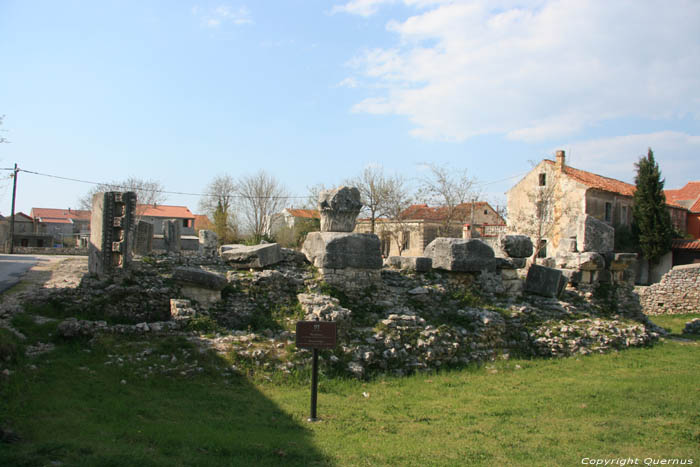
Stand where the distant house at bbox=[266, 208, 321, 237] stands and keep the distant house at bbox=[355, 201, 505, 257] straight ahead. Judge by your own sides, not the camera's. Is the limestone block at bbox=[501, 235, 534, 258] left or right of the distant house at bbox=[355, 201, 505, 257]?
right

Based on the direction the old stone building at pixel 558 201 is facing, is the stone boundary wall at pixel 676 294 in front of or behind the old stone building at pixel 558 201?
in front

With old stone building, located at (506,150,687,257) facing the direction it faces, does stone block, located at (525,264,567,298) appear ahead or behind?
ahead

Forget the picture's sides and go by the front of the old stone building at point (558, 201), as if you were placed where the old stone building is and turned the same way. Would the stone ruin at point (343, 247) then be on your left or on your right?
on your right

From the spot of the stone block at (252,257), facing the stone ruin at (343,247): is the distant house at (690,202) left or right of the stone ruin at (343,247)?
left
